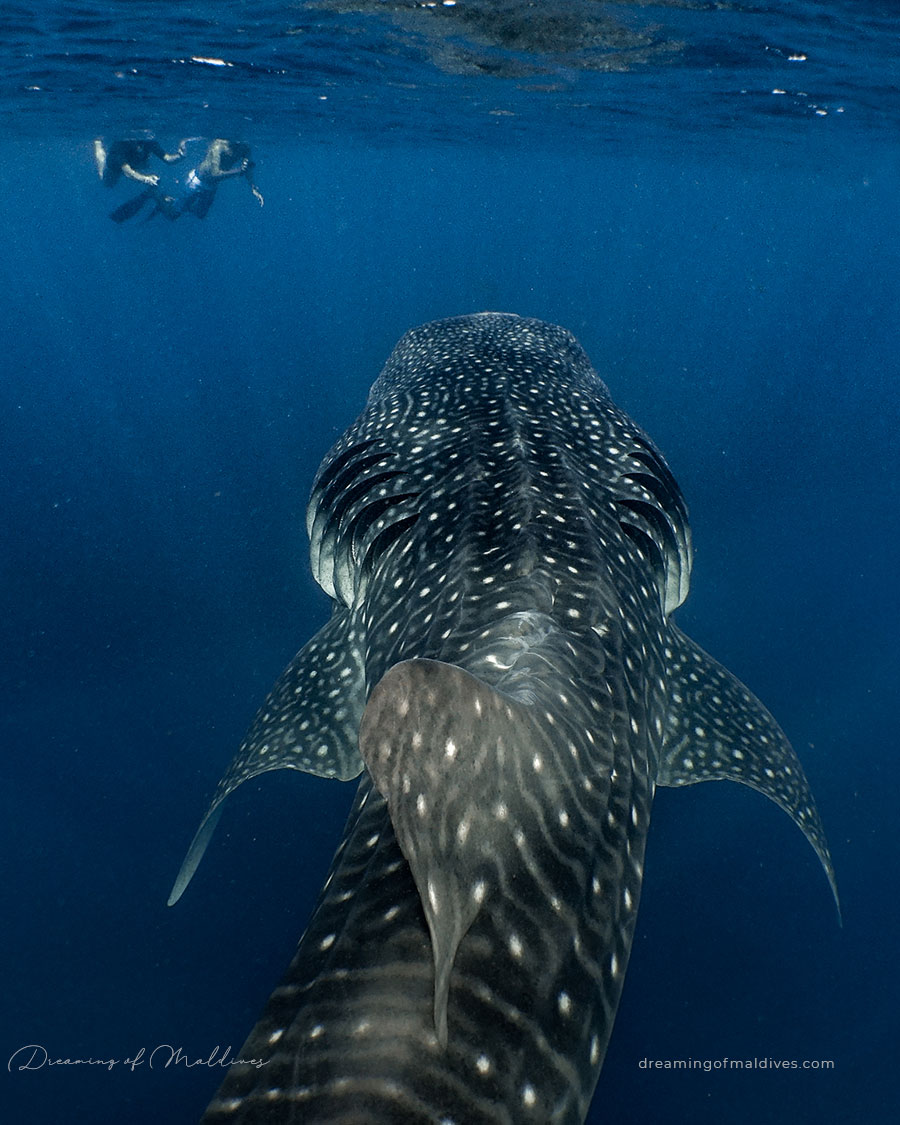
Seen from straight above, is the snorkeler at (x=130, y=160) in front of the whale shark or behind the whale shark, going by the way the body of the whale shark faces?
in front

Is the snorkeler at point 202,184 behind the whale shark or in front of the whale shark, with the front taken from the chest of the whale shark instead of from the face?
in front

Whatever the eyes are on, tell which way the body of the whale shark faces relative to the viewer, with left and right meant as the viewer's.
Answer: facing away from the viewer
